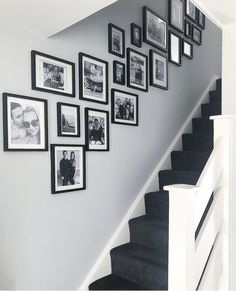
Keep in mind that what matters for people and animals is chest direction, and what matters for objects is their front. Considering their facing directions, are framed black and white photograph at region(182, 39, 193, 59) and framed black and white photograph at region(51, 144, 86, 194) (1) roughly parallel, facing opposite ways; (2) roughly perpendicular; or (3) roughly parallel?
roughly parallel

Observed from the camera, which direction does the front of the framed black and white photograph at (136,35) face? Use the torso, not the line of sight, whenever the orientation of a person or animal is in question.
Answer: facing the viewer and to the right of the viewer

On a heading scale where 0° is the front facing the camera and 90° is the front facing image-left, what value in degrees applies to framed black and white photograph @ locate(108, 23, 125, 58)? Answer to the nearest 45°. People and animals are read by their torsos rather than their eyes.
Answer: approximately 315°

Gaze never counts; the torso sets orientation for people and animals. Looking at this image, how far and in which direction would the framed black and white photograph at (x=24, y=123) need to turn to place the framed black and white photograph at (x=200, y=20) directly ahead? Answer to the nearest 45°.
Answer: approximately 90° to its left

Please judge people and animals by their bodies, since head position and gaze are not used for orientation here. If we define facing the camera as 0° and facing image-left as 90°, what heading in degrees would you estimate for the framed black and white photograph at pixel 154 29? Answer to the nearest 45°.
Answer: approximately 315°

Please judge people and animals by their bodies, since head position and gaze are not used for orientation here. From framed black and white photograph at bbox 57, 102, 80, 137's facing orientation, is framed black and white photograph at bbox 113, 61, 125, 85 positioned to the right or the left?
on its left

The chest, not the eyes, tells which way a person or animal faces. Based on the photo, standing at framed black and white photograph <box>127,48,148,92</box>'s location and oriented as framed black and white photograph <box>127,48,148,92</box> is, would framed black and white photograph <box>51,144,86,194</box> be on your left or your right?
on your right

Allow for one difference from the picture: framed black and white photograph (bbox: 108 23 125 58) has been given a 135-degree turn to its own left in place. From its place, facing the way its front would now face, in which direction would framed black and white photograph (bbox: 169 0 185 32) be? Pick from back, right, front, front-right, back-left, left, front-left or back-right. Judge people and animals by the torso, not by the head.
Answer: front-right

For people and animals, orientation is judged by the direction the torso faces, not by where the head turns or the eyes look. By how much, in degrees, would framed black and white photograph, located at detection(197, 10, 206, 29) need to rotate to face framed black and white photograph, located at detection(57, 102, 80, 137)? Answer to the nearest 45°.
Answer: approximately 90° to its right

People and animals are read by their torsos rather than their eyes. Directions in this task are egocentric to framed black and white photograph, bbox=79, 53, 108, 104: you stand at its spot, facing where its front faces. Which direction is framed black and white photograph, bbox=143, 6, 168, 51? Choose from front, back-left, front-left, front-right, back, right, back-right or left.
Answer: left

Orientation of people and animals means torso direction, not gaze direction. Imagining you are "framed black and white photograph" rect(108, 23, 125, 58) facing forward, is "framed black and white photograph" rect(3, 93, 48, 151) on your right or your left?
on your right
